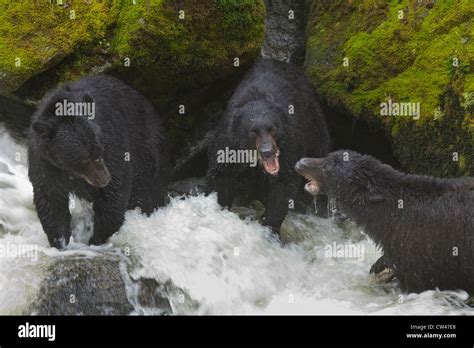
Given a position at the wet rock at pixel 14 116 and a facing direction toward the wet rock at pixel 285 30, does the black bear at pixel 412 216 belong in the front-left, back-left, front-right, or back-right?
front-right

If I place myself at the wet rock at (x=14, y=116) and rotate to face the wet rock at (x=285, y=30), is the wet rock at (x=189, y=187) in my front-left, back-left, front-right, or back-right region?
front-right

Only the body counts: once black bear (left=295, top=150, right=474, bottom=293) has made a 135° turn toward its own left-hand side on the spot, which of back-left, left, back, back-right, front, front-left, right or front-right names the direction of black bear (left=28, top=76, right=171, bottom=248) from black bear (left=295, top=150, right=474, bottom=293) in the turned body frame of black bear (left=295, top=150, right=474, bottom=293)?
back-right

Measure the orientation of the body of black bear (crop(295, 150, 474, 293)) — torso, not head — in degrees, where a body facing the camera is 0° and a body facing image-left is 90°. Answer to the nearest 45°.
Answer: approximately 90°

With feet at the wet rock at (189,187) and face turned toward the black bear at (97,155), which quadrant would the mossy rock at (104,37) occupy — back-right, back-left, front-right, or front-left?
front-right

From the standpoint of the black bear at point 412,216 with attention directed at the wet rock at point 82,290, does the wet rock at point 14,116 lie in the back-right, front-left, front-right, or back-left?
front-right

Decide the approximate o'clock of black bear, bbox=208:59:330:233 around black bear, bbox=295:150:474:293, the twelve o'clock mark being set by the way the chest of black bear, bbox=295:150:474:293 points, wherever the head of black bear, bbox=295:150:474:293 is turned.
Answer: black bear, bbox=208:59:330:233 is roughly at 1 o'clock from black bear, bbox=295:150:474:293.

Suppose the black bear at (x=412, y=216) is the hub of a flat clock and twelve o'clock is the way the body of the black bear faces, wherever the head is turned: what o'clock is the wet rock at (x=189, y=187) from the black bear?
The wet rock is roughly at 1 o'clock from the black bear.

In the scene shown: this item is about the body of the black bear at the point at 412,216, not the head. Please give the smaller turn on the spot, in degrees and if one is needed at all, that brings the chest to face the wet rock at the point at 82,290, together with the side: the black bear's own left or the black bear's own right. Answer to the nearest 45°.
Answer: approximately 45° to the black bear's own left

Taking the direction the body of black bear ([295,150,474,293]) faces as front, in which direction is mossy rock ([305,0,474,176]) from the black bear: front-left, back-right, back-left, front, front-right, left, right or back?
right

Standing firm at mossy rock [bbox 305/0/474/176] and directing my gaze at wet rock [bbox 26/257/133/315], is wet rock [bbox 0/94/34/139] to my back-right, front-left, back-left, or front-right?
front-right
